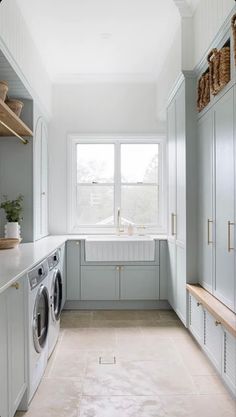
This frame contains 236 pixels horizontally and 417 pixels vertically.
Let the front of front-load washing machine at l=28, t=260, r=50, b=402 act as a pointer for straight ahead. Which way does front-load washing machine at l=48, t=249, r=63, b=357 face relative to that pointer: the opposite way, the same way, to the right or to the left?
the same way

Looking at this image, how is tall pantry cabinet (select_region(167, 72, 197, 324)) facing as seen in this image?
to the viewer's left

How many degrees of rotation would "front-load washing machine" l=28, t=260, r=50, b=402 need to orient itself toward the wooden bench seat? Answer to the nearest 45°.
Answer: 0° — it already faces it

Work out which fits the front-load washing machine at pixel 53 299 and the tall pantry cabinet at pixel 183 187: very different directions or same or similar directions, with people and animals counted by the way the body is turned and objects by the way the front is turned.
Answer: very different directions

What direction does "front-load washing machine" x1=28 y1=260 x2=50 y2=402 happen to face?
to the viewer's right

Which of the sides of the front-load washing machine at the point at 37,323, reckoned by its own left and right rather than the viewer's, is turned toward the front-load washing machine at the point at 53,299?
left

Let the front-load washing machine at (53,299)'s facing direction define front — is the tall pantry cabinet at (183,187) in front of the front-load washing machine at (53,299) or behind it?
in front

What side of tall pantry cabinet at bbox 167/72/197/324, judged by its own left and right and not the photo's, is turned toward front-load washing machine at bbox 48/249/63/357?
front

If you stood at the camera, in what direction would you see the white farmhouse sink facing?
facing the viewer

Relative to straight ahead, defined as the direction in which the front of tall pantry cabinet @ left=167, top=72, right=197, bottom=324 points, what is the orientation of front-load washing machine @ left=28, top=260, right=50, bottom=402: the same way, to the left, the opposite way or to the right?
the opposite way

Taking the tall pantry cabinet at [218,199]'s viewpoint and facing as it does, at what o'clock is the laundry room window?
The laundry room window is roughly at 2 o'clock from the tall pantry cabinet.

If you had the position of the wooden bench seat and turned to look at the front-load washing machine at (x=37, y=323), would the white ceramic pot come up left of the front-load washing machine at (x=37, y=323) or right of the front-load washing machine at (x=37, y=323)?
right

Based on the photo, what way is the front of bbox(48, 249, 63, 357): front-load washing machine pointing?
to the viewer's right

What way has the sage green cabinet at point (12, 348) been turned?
to the viewer's right

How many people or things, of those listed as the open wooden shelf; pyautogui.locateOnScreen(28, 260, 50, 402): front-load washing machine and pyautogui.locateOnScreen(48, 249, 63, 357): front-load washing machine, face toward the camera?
0

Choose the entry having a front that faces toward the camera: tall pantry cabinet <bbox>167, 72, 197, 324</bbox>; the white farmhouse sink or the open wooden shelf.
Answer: the white farmhouse sink

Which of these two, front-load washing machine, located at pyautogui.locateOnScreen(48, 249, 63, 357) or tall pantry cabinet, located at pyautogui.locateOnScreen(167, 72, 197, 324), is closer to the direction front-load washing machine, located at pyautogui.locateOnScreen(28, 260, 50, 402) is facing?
the tall pantry cabinet

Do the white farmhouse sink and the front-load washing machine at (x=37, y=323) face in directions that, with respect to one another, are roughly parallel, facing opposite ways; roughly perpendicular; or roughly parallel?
roughly perpendicular

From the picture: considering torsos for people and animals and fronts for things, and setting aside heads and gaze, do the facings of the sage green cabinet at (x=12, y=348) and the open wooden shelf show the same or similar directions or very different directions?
same or similar directions

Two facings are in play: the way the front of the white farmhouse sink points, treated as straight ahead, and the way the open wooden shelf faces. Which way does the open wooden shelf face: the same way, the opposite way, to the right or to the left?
to the left

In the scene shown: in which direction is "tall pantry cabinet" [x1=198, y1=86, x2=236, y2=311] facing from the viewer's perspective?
to the viewer's left

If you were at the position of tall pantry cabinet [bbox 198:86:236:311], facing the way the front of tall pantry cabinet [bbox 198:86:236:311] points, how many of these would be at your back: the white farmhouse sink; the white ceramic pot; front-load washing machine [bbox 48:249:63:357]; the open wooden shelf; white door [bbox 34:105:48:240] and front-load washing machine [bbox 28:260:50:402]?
0
